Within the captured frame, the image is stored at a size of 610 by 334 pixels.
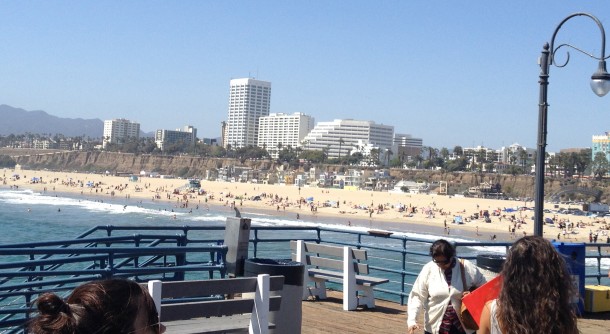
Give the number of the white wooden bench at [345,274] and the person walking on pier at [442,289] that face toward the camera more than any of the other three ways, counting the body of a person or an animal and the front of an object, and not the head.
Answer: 1

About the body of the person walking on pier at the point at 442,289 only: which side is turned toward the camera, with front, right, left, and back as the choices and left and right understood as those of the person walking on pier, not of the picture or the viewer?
front

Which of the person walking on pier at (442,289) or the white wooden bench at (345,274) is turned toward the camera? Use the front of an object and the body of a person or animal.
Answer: the person walking on pier

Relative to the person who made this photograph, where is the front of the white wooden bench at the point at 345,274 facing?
facing away from the viewer and to the right of the viewer

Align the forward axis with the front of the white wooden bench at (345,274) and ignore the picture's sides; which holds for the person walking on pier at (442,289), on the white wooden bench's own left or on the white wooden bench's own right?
on the white wooden bench's own right

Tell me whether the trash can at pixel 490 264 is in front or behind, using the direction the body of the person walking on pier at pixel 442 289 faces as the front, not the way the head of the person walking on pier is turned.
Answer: behind

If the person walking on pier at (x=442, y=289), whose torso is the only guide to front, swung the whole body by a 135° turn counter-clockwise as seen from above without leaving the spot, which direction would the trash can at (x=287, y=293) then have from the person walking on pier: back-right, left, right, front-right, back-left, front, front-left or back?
back-left

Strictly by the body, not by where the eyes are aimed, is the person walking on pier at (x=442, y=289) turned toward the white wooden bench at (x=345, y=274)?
no

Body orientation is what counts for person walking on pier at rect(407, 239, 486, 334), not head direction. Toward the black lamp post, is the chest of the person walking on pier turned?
no
